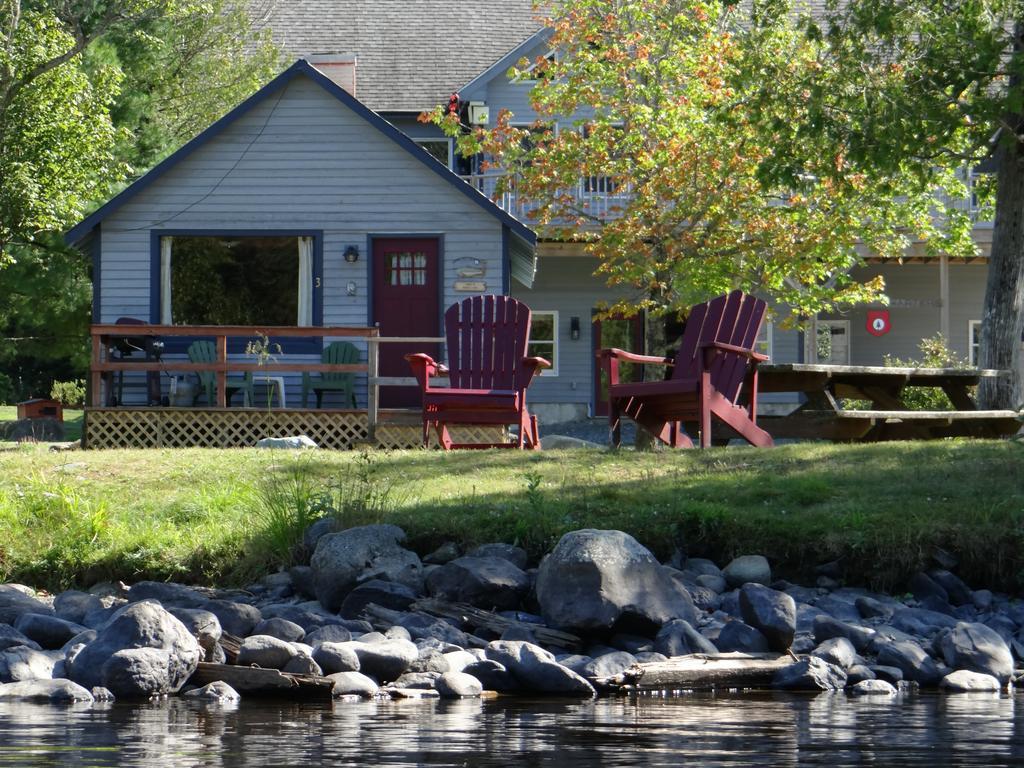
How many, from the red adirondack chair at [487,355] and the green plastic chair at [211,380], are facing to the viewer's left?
0

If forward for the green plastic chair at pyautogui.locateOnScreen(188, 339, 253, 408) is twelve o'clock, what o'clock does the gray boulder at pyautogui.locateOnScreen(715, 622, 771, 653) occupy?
The gray boulder is roughly at 1 o'clock from the green plastic chair.

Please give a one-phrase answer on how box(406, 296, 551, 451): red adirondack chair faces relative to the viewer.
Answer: facing the viewer

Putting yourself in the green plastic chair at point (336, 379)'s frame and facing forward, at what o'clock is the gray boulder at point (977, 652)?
The gray boulder is roughly at 10 o'clock from the green plastic chair.

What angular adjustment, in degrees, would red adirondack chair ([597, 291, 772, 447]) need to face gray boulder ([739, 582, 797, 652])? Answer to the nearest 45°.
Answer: approximately 45° to its left

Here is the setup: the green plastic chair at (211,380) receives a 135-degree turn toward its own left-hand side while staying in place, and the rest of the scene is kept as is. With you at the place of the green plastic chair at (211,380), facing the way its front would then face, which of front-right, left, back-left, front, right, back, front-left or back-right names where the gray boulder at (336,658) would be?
back

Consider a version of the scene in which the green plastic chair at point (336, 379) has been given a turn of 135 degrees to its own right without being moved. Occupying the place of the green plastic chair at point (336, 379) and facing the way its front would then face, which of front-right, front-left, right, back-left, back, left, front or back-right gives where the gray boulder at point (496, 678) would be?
back

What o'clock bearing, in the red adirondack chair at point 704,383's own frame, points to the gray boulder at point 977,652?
The gray boulder is roughly at 10 o'clock from the red adirondack chair.

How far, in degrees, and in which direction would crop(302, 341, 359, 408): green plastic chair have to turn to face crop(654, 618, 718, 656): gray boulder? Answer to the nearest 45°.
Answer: approximately 45° to its left

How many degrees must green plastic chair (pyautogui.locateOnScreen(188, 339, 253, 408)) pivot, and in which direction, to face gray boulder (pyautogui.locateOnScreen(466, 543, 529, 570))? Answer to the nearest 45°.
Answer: approximately 45° to its right

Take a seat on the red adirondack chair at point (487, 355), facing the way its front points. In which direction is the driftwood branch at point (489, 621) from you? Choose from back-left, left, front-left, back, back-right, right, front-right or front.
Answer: front

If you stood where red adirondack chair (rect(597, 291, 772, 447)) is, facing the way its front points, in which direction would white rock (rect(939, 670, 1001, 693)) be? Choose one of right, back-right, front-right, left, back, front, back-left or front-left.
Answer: front-left

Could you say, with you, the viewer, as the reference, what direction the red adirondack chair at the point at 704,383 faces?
facing the viewer and to the left of the viewer

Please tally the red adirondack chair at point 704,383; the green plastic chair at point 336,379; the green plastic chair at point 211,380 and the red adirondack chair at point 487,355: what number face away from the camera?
0

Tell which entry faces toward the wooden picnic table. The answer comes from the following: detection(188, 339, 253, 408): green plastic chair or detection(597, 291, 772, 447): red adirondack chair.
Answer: the green plastic chair

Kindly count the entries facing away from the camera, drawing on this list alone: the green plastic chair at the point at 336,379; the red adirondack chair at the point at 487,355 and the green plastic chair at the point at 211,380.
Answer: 0

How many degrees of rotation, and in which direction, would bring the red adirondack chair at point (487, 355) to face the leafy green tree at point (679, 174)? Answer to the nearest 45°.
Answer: approximately 135° to its left

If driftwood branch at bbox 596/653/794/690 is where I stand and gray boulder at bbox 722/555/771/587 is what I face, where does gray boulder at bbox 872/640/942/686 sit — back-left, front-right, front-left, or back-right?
front-right

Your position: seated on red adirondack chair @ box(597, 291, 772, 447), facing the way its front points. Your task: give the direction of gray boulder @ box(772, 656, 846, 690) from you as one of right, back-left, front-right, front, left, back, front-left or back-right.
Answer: front-left

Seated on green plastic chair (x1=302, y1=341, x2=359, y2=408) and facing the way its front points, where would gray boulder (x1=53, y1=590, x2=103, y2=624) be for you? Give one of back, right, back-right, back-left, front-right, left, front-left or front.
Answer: front-left

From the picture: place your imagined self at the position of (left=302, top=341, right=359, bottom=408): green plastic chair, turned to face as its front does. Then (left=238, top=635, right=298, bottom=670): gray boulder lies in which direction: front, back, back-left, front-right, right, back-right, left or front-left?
front-left

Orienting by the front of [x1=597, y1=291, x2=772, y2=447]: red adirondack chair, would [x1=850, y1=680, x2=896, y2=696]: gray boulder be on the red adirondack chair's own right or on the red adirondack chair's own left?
on the red adirondack chair's own left
